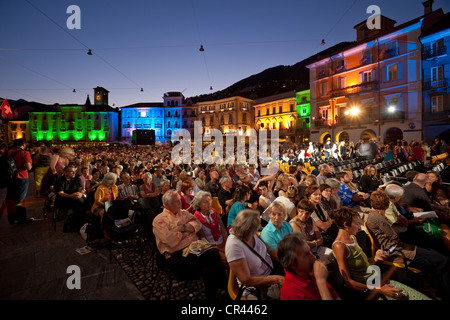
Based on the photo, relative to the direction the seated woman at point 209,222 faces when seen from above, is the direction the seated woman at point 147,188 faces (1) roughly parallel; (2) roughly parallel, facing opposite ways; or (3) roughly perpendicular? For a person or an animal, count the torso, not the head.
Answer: roughly parallel

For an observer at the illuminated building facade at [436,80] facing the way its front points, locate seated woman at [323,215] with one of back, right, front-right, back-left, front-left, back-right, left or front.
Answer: front-left

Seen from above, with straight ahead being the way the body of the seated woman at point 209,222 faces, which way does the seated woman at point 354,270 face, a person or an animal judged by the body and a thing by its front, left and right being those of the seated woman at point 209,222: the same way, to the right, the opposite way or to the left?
the same way

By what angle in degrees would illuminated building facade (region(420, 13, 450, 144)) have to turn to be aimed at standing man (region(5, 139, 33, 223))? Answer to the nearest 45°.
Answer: approximately 45° to its left

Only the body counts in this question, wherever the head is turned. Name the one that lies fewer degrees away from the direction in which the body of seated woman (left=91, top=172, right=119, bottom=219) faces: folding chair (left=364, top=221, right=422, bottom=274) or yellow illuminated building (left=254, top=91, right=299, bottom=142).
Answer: the folding chair

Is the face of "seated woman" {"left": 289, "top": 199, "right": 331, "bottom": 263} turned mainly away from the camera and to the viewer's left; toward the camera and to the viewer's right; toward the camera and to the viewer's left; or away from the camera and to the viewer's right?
toward the camera and to the viewer's left

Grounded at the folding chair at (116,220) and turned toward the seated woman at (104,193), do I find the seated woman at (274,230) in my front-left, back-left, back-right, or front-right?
back-right
